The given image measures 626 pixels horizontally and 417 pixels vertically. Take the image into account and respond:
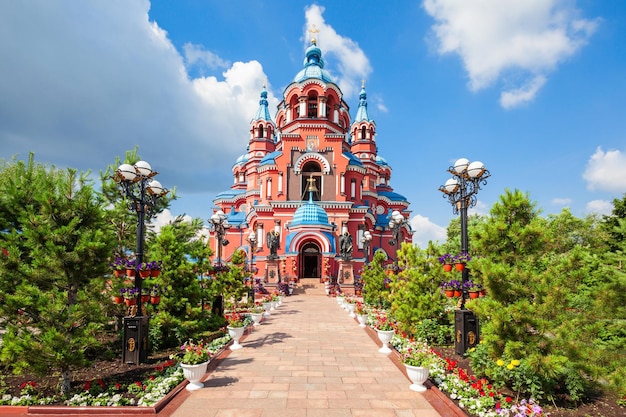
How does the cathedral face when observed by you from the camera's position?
facing the viewer

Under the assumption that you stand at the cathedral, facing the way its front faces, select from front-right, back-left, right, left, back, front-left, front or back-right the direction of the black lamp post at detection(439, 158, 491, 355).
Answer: front

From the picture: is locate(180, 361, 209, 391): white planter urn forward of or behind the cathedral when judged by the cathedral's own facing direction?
forward

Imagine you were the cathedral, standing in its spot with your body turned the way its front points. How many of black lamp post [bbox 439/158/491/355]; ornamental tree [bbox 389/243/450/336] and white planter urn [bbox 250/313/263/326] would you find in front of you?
3

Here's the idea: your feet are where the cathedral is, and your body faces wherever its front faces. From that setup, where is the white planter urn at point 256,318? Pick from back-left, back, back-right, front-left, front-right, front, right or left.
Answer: front

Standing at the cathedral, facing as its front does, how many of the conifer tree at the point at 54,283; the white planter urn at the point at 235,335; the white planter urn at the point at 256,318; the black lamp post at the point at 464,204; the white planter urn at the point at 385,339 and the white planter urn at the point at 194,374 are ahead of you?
6

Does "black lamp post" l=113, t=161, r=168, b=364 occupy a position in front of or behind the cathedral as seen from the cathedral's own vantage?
in front

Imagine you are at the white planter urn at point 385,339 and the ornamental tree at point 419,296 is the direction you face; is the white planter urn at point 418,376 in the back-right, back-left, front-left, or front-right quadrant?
back-right

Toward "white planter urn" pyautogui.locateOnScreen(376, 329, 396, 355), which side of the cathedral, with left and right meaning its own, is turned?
front

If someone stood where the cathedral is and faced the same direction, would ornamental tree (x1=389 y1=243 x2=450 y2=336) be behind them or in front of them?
in front

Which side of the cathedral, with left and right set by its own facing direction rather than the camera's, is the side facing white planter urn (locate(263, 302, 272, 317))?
front
